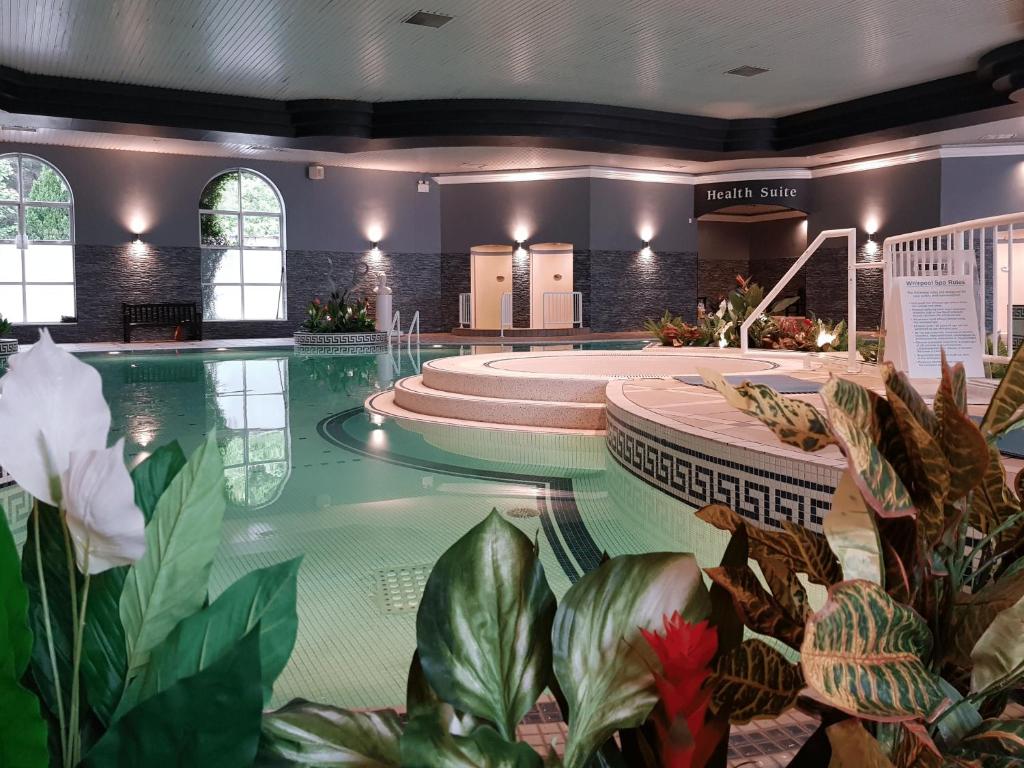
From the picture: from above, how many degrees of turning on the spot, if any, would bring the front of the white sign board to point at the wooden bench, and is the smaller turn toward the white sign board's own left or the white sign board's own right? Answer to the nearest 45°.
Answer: approximately 135° to the white sign board's own right

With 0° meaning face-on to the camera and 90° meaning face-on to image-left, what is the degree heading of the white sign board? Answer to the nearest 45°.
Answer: approximately 0°

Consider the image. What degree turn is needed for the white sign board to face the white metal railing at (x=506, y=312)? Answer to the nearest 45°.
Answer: approximately 135° to its right

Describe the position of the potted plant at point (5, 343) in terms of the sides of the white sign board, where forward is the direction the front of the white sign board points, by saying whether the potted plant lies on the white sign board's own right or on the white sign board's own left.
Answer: on the white sign board's own right

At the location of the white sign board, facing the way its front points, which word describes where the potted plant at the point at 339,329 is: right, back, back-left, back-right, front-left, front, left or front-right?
back-right
